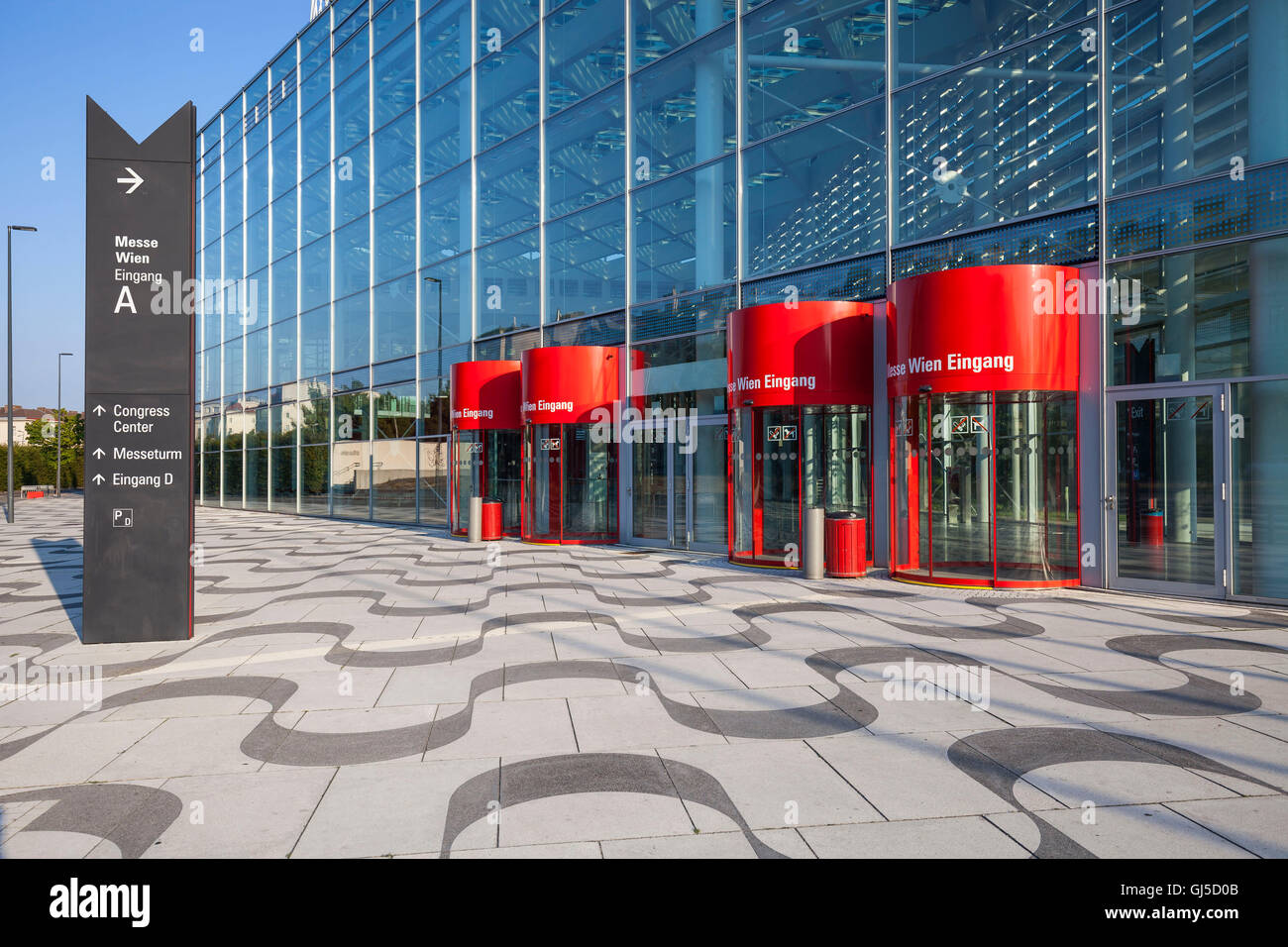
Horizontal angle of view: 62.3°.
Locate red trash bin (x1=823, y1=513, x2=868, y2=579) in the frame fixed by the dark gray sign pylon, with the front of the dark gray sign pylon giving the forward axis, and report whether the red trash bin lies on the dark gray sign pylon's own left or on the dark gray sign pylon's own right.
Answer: on the dark gray sign pylon's own left

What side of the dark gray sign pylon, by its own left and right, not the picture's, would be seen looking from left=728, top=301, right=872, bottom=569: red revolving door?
left

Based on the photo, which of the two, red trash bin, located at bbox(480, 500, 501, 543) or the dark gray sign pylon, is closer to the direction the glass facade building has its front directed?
the dark gray sign pylon

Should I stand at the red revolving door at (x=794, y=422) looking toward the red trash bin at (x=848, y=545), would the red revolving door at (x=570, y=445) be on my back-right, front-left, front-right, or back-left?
back-right

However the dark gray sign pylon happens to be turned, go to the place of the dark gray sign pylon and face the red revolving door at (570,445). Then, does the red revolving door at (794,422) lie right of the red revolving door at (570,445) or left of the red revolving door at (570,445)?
right
